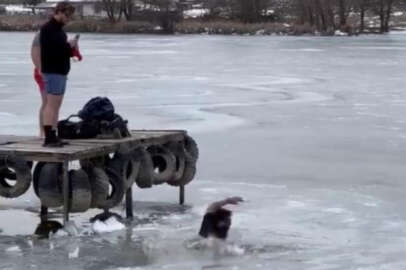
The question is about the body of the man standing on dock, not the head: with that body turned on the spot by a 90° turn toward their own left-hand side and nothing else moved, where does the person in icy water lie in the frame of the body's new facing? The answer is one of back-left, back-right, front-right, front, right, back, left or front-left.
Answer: back-right

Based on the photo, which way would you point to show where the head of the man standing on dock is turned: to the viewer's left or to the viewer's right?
to the viewer's right

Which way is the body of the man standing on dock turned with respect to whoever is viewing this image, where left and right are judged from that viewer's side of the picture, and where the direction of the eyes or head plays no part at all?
facing to the right of the viewer

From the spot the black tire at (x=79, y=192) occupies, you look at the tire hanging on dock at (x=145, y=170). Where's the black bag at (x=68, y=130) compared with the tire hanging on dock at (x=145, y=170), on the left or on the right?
left
